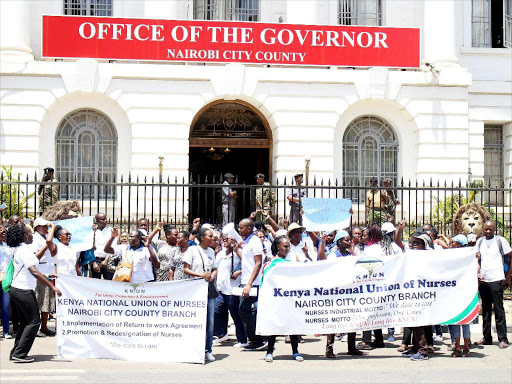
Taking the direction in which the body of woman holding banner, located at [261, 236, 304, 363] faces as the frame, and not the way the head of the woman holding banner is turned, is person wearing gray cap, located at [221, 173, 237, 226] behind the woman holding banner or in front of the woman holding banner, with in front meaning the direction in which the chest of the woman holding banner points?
behind

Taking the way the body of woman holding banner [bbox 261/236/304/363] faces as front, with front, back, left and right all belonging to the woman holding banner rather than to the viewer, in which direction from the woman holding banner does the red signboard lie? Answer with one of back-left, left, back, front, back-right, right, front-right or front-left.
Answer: back

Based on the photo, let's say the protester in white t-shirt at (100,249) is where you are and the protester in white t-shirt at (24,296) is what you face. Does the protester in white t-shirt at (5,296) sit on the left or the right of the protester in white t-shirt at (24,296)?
right

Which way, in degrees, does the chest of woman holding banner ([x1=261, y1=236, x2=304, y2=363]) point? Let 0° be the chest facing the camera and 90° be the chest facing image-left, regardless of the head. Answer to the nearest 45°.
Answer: approximately 0°

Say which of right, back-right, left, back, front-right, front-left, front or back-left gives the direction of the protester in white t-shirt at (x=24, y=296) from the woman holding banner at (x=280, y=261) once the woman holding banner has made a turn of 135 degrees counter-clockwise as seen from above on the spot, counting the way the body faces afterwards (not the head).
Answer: back-left
